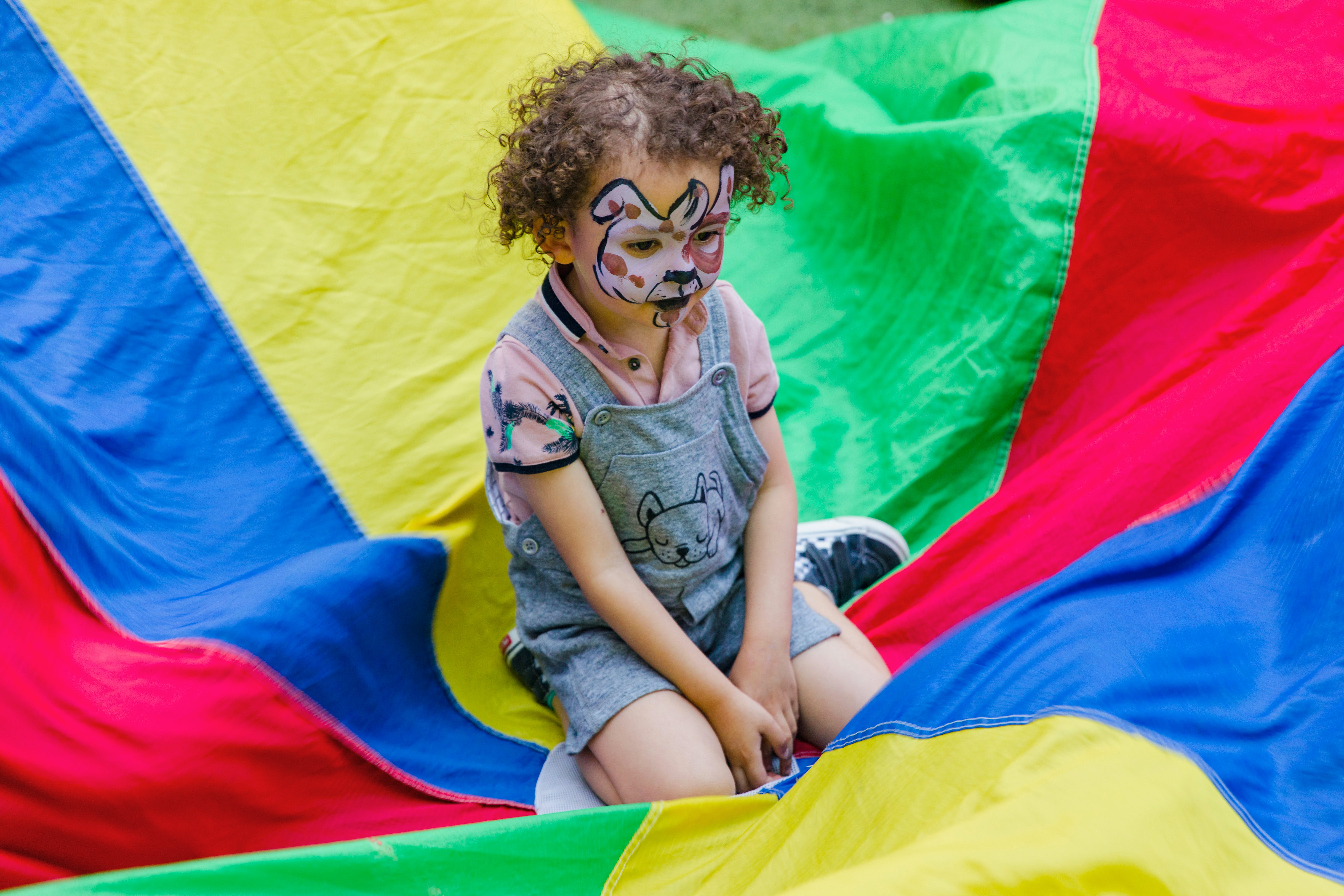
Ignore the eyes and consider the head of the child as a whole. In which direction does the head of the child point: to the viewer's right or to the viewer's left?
to the viewer's right

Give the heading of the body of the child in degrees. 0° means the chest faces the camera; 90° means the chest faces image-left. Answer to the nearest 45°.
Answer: approximately 315°
